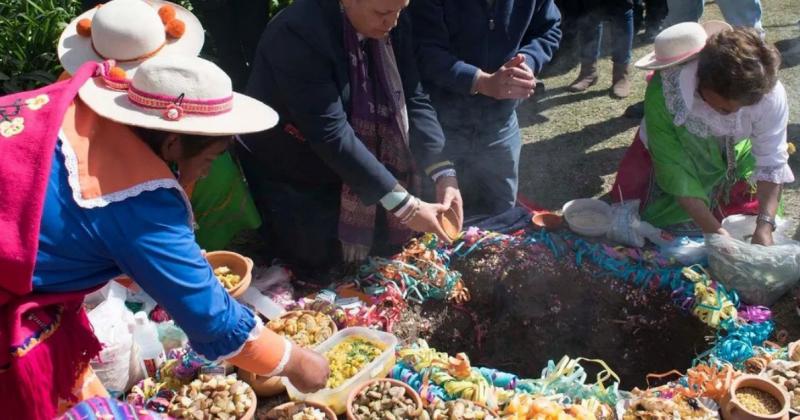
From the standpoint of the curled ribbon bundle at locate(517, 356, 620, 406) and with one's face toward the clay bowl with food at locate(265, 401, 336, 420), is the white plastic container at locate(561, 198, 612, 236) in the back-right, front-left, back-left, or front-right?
back-right

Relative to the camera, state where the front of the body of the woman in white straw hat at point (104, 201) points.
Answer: to the viewer's right

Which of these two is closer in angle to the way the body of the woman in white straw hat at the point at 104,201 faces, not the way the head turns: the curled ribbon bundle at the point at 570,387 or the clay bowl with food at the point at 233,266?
the curled ribbon bundle

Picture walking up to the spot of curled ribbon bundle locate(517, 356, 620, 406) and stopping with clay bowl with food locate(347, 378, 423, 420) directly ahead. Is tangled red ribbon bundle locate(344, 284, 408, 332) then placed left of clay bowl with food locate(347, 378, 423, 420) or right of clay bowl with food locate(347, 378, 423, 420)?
right

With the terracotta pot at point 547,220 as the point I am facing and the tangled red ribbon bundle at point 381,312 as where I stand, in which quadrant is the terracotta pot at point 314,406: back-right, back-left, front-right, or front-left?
back-right

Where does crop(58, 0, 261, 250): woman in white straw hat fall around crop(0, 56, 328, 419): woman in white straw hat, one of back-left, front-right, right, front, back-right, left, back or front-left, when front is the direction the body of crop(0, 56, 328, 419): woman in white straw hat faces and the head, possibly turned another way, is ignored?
left
